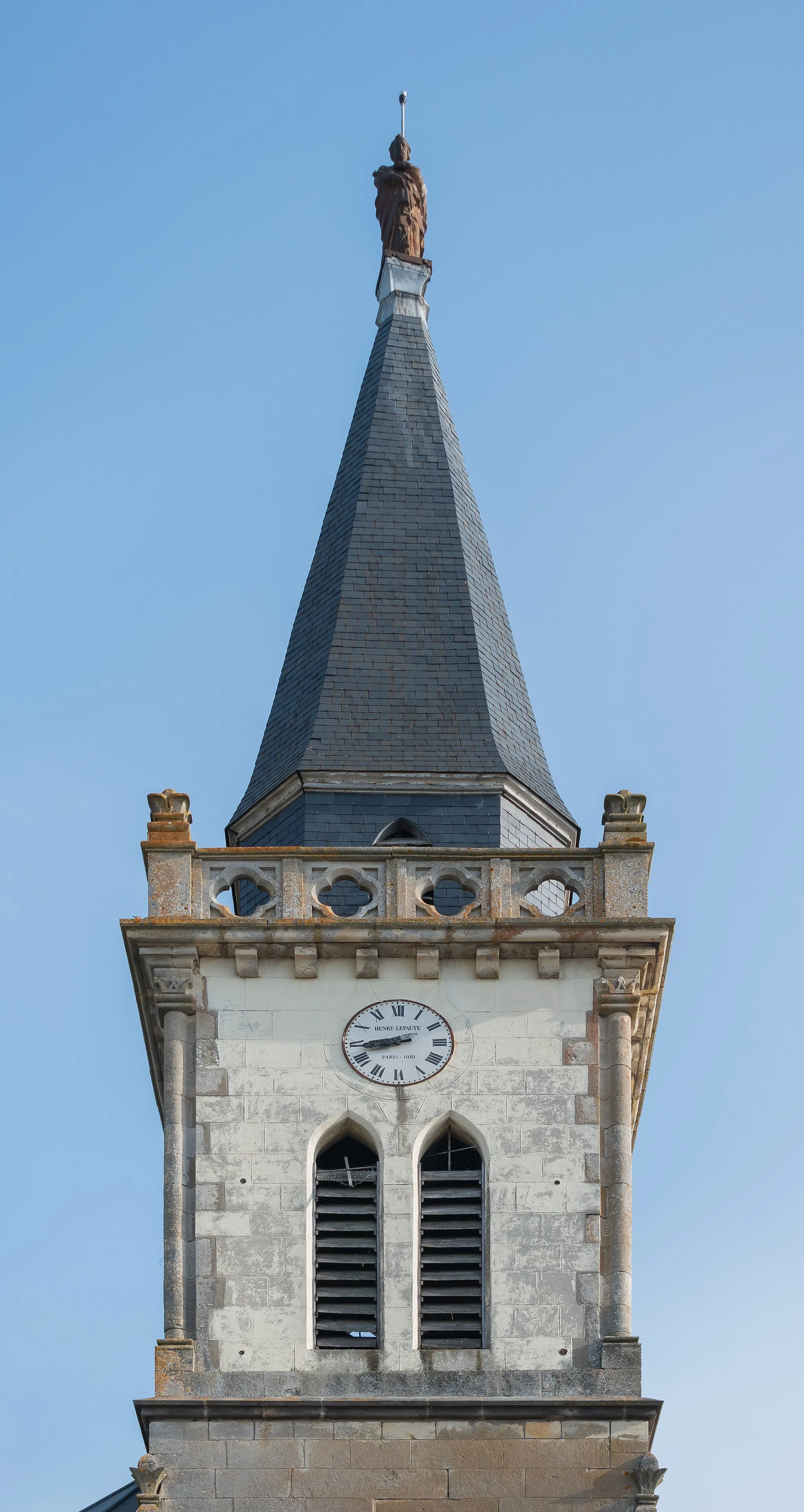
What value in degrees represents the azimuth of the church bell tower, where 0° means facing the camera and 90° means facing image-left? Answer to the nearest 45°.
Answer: approximately 0°
